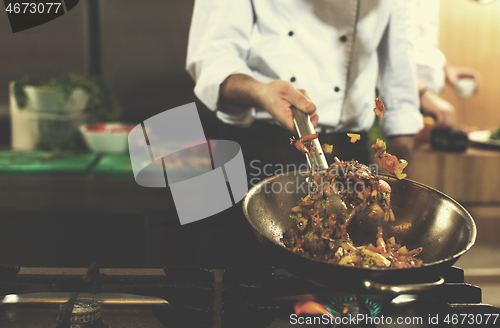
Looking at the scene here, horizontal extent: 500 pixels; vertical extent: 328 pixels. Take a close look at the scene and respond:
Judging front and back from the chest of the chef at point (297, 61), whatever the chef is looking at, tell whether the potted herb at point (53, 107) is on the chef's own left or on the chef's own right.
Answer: on the chef's own right

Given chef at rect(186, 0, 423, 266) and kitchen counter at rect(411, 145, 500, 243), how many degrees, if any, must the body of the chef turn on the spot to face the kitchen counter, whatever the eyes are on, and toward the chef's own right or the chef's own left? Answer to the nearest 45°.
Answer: approximately 135° to the chef's own left

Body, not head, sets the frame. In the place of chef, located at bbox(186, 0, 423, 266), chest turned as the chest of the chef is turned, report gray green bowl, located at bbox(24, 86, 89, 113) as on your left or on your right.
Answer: on your right

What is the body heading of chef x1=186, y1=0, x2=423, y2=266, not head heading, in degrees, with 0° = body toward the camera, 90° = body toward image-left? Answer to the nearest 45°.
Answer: approximately 0°
